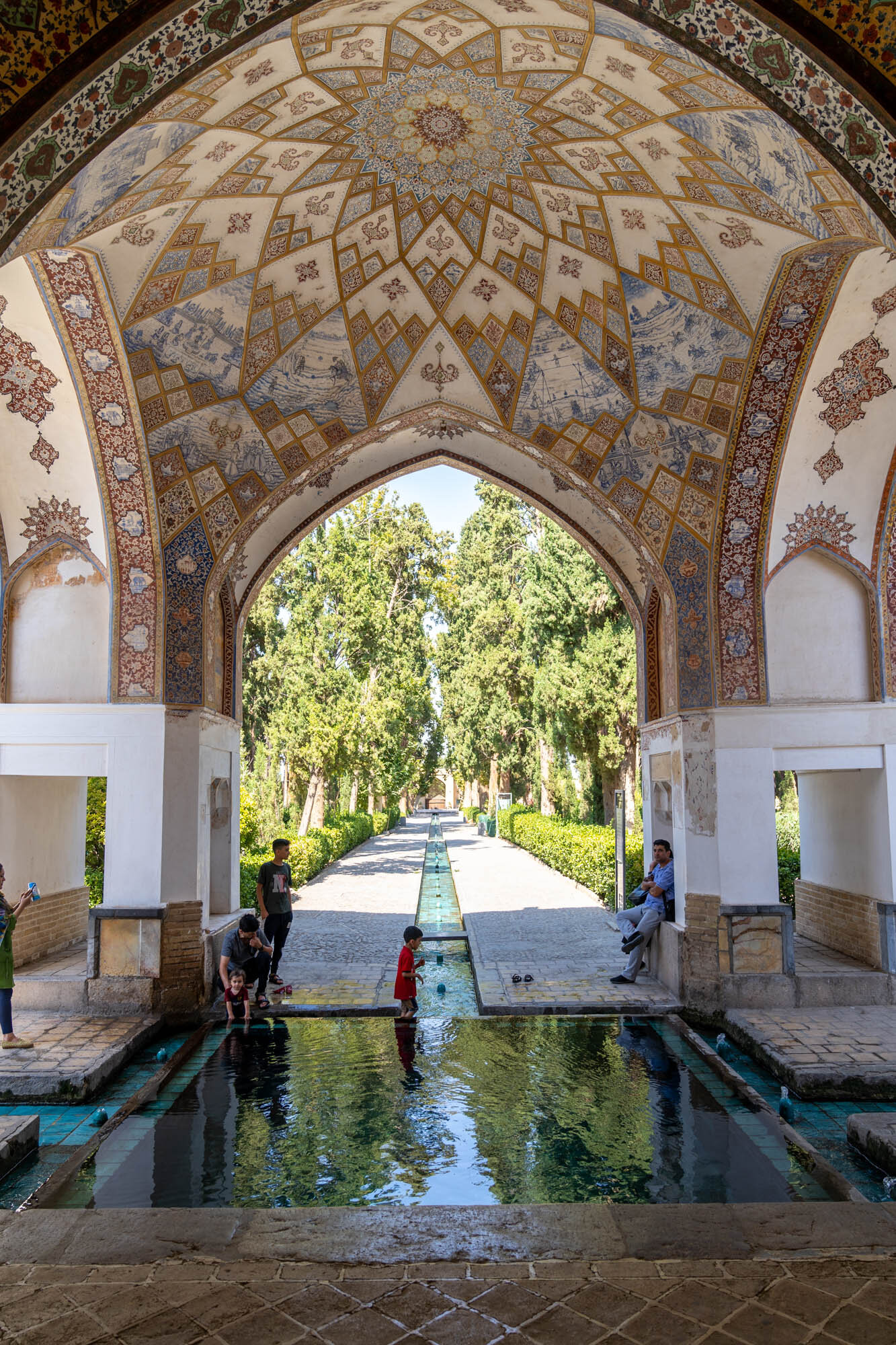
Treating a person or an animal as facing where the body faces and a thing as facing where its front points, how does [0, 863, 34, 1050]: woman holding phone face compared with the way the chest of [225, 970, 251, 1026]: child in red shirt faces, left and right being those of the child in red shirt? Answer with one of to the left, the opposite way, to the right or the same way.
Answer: to the left

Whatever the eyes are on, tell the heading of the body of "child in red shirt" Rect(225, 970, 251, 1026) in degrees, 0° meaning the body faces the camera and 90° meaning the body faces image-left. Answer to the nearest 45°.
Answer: approximately 0°

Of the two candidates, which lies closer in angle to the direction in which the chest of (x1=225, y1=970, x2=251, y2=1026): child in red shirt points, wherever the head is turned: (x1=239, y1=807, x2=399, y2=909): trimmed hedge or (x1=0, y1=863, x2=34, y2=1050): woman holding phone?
the woman holding phone

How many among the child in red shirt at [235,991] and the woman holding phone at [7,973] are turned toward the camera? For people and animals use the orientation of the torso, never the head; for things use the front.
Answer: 1

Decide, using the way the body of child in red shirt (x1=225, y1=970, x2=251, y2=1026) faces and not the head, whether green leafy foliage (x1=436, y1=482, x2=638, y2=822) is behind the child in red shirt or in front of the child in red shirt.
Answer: behind

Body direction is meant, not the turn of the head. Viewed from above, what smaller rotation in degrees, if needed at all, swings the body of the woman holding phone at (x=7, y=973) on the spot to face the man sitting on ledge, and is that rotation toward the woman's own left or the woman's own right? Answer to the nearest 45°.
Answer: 0° — they already face them

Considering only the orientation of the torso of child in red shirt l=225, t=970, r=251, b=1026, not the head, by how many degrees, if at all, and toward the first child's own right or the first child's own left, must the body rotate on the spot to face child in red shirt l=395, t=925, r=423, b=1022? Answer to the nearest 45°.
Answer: approximately 90° to the first child's own left

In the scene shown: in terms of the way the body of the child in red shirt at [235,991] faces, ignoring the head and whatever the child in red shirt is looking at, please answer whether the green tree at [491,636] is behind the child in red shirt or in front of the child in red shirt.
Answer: behind

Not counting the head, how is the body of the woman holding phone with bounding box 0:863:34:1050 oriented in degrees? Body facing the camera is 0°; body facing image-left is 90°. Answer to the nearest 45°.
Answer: approximately 270°
